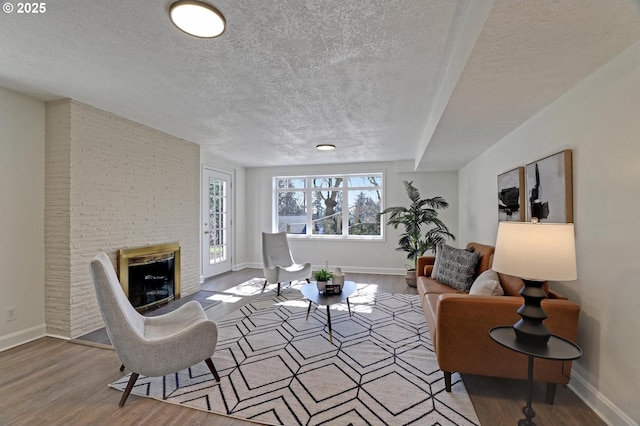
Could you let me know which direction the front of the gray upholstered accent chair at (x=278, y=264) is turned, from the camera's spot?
facing the viewer and to the right of the viewer

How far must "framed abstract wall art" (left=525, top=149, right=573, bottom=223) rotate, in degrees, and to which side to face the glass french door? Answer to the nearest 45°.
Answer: approximately 45° to its right

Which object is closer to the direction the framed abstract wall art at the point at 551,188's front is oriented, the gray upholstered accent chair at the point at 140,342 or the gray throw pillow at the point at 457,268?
the gray upholstered accent chair

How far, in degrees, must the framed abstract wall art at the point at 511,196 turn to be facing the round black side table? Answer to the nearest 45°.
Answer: approximately 45° to its left

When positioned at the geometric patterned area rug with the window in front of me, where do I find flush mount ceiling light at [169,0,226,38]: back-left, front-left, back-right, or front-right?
back-left

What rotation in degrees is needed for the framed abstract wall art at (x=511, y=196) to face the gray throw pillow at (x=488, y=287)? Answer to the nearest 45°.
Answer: approximately 45° to its left

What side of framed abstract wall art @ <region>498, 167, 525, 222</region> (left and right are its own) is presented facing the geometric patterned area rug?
front

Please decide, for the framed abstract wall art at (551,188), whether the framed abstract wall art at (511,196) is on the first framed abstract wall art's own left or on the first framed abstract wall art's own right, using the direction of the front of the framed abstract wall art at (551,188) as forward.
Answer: on the first framed abstract wall art's own right

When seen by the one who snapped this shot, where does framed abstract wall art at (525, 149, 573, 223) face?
facing the viewer and to the left of the viewer

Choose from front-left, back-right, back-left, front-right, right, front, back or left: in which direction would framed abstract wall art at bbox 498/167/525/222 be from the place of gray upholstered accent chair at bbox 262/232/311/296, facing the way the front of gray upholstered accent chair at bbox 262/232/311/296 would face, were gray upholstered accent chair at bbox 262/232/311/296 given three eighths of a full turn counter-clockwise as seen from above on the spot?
back-right

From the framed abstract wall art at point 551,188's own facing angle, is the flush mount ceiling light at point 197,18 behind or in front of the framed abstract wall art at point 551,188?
in front

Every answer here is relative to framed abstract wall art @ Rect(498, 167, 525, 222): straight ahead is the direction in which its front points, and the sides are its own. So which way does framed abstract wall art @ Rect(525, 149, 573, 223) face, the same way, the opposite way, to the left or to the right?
the same way

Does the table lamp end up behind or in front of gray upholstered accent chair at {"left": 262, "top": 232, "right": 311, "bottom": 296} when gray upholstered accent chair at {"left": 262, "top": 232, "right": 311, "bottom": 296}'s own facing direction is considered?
in front
